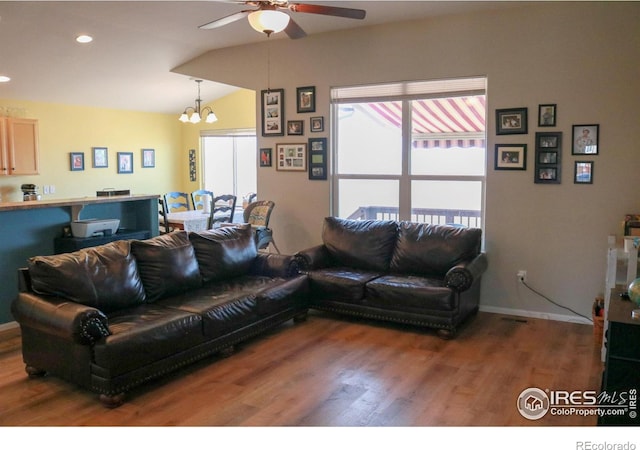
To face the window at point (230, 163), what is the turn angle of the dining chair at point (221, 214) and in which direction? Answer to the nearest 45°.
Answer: approximately 45° to its right

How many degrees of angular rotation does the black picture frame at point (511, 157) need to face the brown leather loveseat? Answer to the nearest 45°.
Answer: approximately 45° to its right

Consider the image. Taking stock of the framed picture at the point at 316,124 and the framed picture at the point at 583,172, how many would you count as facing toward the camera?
2

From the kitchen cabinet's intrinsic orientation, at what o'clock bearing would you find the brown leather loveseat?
The brown leather loveseat is roughly at 11 o'clock from the kitchen cabinet.

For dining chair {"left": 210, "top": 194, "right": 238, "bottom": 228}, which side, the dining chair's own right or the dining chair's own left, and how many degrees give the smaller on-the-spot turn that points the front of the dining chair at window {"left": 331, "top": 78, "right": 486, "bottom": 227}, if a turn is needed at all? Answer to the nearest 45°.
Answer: approximately 180°

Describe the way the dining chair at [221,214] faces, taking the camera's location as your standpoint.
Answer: facing away from the viewer and to the left of the viewer

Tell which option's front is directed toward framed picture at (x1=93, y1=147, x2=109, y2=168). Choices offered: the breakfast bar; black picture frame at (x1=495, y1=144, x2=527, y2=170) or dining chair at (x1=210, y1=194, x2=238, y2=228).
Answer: the dining chair

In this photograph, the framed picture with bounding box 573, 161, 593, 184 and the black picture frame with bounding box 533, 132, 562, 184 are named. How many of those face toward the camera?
2

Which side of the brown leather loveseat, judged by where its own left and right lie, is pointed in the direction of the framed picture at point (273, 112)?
right

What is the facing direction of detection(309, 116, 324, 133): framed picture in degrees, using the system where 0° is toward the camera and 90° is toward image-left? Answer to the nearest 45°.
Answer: approximately 0°
